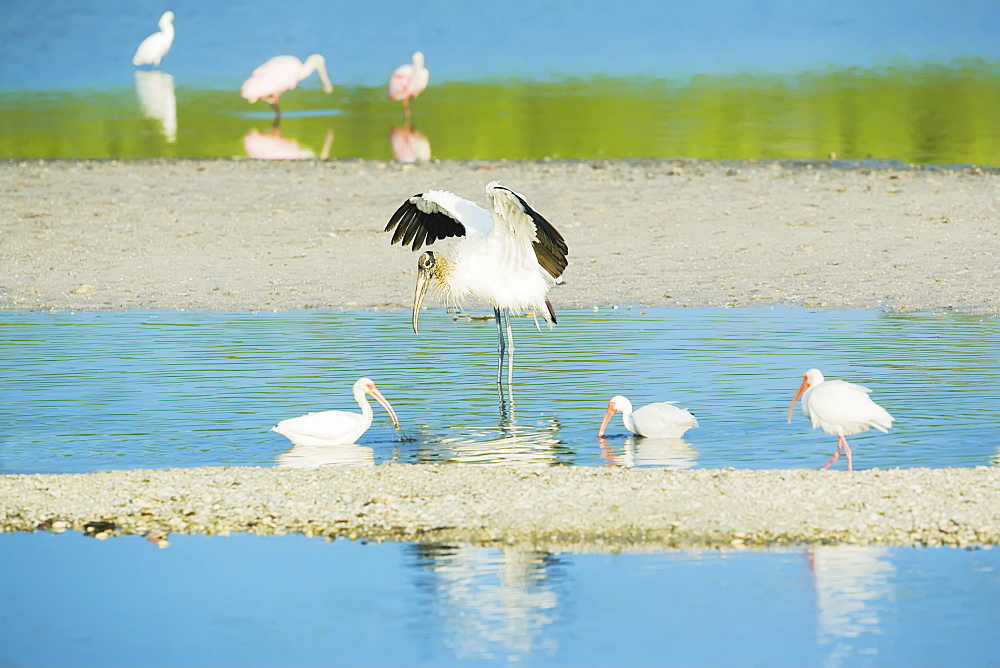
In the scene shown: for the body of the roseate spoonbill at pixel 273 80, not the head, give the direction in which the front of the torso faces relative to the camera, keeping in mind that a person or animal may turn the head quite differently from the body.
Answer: to the viewer's right

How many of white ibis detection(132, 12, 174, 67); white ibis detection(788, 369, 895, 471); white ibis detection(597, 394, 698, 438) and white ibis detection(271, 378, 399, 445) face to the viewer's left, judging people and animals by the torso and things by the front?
2

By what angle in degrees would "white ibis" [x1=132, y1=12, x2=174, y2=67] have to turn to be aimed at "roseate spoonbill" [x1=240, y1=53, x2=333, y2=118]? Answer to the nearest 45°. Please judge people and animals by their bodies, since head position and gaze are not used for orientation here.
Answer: approximately 90° to its right

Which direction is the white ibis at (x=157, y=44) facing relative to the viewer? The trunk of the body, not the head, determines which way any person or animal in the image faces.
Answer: to the viewer's right

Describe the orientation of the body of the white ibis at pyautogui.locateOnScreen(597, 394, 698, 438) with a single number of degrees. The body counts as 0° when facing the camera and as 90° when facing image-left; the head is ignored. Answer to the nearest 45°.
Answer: approximately 90°

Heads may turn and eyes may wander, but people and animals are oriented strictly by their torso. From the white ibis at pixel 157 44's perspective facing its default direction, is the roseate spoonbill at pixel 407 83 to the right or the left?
on its right

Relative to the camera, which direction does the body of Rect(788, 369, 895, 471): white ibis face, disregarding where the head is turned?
to the viewer's left

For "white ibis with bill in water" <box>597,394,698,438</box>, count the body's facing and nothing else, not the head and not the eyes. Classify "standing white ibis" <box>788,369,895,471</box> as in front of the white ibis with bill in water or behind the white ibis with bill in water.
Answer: behind

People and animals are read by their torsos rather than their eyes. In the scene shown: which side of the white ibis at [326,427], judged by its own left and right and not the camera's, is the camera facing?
right

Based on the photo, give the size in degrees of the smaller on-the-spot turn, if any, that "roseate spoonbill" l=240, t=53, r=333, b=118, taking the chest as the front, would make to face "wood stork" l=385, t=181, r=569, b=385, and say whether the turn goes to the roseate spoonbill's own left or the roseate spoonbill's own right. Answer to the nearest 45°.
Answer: approximately 90° to the roseate spoonbill's own right

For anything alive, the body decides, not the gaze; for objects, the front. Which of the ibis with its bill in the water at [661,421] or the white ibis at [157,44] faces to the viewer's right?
the white ibis

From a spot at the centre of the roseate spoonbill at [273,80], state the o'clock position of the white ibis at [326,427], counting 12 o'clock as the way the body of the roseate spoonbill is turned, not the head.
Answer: The white ibis is roughly at 3 o'clock from the roseate spoonbill.

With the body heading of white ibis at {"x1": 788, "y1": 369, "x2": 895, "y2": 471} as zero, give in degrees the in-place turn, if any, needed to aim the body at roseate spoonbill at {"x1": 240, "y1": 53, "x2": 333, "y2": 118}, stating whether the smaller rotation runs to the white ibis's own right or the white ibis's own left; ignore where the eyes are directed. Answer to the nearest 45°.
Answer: approximately 45° to the white ibis's own right

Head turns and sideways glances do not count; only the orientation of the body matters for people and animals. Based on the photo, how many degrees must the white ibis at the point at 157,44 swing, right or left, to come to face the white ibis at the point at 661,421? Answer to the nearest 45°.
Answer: approximately 90° to its right
